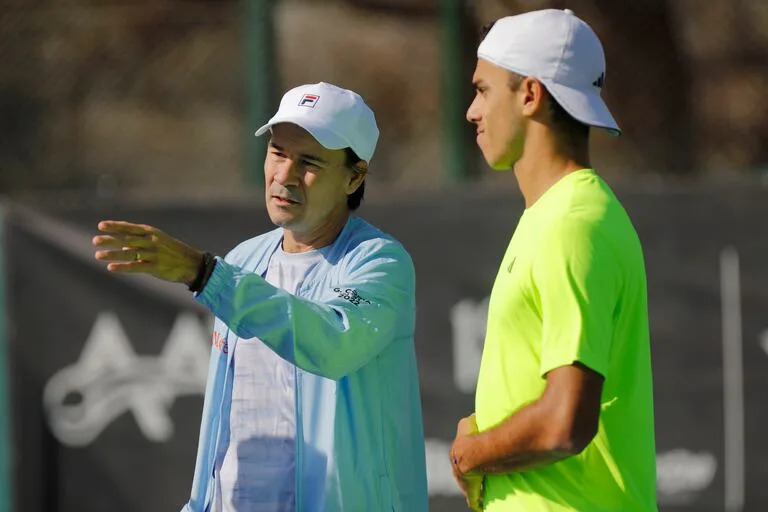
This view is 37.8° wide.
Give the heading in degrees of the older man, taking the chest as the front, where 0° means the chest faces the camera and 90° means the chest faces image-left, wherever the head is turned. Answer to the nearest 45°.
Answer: approximately 45°

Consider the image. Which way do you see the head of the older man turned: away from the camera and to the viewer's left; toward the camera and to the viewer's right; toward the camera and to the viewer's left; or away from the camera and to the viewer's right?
toward the camera and to the viewer's left
